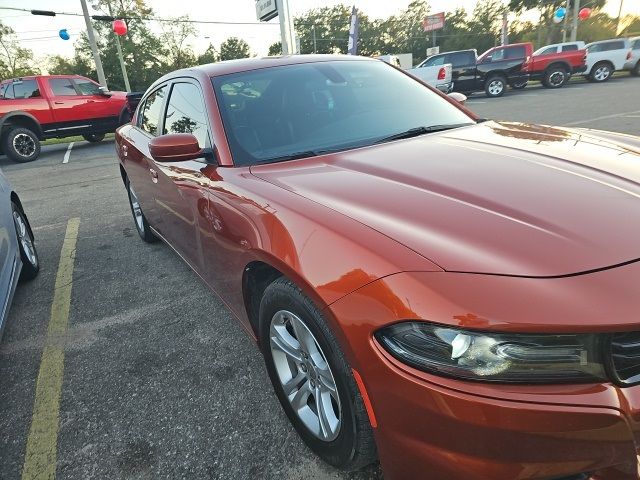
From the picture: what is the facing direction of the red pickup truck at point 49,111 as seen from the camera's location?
facing away from the viewer and to the right of the viewer

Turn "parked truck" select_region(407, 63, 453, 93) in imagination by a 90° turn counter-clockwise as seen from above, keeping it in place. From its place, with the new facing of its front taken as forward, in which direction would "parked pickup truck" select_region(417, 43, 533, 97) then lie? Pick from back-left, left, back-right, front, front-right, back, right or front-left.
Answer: back

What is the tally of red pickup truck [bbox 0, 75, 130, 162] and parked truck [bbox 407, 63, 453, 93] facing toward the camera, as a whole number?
0

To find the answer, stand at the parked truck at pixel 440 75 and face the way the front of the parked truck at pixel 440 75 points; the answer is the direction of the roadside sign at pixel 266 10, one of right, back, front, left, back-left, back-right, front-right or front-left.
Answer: front-left

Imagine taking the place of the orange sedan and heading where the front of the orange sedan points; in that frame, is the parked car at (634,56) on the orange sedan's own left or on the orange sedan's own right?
on the orange sedan's own left

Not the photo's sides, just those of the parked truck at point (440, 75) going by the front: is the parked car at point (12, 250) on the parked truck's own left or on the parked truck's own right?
on the parked truck's own left

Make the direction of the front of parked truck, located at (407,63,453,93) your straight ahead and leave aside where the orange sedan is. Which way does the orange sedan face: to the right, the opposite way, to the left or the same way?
the opposite way

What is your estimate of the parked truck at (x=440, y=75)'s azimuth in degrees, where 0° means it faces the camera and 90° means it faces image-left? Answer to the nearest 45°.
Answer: approximately 135°

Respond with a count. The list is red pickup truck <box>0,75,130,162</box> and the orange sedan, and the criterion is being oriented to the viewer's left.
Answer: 0

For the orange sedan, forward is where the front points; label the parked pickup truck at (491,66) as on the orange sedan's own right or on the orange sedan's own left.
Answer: on the orange sedan's own left

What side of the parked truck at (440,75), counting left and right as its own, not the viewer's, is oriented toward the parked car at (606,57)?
right

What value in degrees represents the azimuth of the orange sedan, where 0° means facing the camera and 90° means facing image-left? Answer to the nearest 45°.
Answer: approximately 315°
